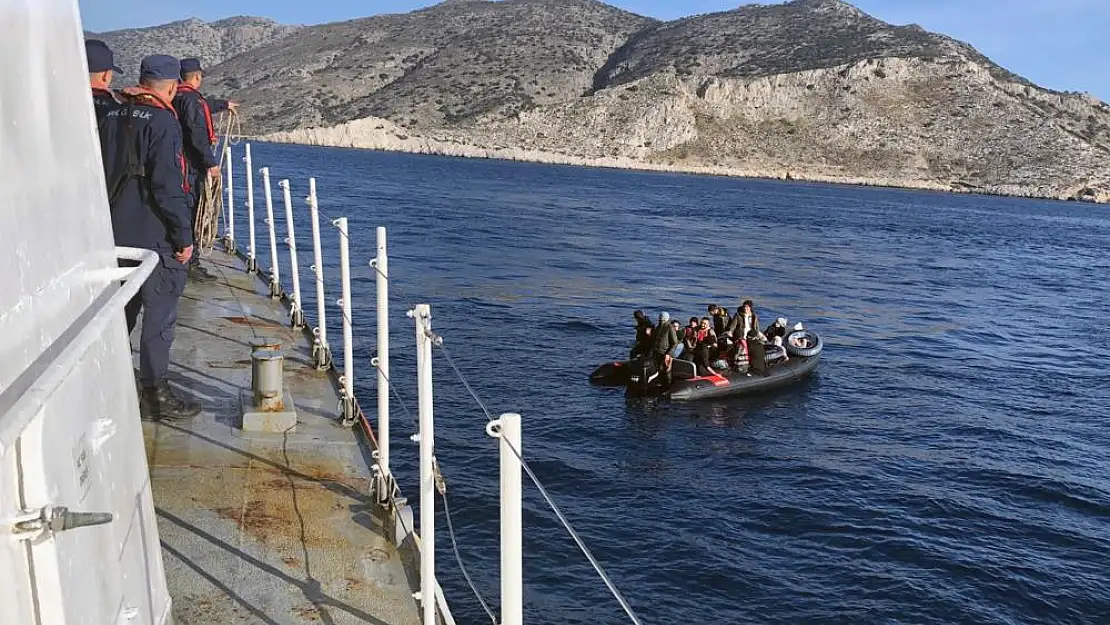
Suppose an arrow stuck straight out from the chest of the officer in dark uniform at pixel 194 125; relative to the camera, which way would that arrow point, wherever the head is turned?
to the viewer's right

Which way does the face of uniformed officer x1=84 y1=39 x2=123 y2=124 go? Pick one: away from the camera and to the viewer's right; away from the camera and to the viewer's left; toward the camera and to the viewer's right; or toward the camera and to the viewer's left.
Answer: away from the camera and to the viewer's right

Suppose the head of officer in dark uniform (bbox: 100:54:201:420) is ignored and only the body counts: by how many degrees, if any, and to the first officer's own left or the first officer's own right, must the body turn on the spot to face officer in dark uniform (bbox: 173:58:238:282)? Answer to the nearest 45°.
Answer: approximately 45° to the first officer's own left

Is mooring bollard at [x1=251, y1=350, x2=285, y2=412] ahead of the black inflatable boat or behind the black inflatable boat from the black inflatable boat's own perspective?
behind

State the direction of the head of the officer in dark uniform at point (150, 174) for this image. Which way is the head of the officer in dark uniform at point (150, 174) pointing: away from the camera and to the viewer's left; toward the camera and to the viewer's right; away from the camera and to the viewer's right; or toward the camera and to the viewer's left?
away from the camera and to the viewer's right

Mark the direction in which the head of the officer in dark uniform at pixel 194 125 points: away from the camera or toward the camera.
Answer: away from the camera

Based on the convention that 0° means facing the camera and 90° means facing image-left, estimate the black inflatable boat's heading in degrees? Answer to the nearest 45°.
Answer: approximately 225°

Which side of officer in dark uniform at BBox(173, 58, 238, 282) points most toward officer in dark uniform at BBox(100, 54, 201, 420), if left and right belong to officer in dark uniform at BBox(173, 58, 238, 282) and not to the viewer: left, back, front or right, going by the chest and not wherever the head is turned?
right

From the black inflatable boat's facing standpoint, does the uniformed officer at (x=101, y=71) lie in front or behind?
behind

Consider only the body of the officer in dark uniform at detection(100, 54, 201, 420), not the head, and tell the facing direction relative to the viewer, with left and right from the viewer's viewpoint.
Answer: facing away from the viewer and to the right of the viewer

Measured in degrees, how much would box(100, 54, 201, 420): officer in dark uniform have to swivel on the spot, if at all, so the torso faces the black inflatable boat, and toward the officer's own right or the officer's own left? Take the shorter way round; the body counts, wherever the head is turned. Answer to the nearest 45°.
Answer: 0° — they already face it

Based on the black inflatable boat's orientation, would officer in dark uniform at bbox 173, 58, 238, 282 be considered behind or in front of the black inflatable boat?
behind
